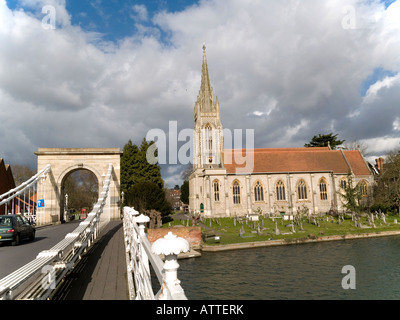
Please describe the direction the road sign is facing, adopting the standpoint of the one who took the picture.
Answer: facing the viewer

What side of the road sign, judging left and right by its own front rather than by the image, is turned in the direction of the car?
front

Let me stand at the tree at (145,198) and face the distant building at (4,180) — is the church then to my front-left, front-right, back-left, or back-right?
back-right

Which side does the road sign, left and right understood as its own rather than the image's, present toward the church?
left

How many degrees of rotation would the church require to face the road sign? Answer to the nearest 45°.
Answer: approximately 45° to its left

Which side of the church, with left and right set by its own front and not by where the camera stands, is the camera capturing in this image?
left

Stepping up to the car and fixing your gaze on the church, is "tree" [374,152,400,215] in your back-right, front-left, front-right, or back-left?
front-right

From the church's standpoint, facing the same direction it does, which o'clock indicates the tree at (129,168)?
The tree is roughly at 11 o'clock from the church.

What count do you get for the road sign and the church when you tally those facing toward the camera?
1
